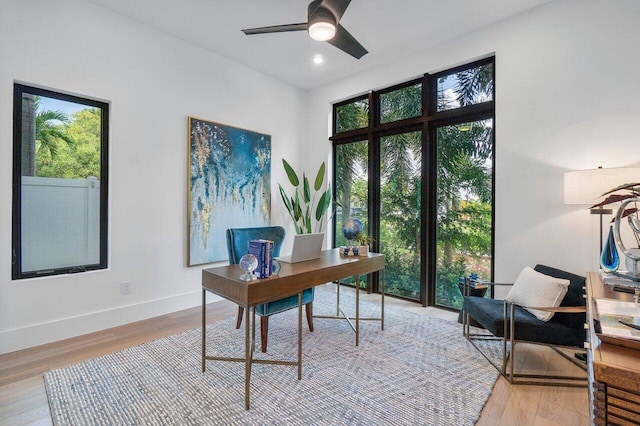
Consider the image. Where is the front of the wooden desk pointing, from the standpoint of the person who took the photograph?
facing away from the viewer and to the left of the viewer

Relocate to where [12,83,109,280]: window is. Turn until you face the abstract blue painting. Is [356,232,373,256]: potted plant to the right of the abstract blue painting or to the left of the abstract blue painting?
right

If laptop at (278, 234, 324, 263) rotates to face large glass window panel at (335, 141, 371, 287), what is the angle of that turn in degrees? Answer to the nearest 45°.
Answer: approximately 45° to its right

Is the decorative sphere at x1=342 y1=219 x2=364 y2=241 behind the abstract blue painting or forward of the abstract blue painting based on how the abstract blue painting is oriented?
forward

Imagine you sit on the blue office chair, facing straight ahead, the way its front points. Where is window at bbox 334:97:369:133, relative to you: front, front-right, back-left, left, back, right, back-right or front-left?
left

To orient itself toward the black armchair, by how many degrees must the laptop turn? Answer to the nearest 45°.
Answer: approximately 135° to its right

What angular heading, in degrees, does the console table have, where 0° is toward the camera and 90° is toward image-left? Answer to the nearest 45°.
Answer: approximately 45°

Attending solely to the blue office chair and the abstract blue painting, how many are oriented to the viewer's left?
0

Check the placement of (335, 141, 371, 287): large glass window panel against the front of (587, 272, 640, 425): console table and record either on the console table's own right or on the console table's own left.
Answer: on the console table's own right

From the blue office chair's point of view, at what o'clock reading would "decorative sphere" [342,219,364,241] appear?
The decorative sphere is roughly at 10 o'clock from the blue office chair.

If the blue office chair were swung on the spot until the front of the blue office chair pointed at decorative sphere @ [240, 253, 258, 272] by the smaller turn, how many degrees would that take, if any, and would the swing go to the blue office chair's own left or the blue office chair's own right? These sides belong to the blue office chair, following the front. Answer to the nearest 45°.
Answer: approximately 45° to the blue office chair's own right

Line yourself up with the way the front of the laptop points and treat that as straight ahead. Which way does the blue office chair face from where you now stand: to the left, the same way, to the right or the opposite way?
the opposite way

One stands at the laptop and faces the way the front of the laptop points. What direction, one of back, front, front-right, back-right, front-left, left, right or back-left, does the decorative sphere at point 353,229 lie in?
right

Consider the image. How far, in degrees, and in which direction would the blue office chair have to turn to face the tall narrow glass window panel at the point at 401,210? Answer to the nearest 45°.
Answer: approximately 90° to its left

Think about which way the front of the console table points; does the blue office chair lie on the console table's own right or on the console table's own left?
on the console table's own right

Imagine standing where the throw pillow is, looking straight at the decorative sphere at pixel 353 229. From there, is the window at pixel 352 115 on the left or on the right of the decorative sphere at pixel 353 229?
right

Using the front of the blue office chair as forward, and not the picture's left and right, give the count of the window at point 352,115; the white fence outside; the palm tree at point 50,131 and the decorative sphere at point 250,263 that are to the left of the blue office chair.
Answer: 1
